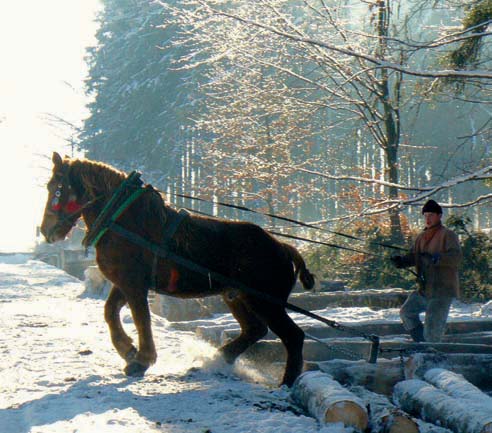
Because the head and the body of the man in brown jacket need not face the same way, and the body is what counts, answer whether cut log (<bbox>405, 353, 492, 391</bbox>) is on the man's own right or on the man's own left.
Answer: on the man's own left

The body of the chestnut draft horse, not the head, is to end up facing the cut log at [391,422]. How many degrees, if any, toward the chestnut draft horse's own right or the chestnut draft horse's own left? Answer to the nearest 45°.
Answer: approximately 135° to the chestnut draft horse's own left

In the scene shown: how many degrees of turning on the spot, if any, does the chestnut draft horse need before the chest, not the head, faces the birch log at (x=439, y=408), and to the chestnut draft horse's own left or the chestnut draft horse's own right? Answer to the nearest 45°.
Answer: approximately 135° to the chestnut draft horse's own left

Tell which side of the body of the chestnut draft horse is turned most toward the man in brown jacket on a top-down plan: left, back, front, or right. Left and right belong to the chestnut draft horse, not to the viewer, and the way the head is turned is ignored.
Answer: back

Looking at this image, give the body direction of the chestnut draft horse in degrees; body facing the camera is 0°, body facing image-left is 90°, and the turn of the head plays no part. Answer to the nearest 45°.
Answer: approximately 90°

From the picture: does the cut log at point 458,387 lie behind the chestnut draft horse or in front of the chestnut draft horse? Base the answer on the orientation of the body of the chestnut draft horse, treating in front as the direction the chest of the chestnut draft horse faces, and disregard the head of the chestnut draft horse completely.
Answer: behind

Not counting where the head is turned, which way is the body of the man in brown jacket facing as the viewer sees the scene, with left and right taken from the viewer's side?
facing the viewer and to the left of the viewer

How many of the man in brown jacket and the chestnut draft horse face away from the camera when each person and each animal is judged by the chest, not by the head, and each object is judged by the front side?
0

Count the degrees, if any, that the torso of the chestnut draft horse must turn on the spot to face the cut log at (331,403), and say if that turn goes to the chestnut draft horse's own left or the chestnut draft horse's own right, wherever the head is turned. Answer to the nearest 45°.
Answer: approximately 135° to the chestnut draft horse's own left

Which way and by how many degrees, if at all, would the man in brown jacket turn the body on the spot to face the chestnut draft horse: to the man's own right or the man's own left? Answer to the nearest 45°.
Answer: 0° — they already face it

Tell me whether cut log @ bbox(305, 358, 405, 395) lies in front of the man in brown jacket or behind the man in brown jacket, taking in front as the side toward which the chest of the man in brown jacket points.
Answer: in front
